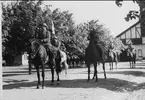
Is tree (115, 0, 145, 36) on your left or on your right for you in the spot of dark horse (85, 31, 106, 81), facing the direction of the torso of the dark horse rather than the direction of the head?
on your left

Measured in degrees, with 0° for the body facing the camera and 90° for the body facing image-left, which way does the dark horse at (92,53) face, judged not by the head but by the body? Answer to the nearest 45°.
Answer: approximately 45°
